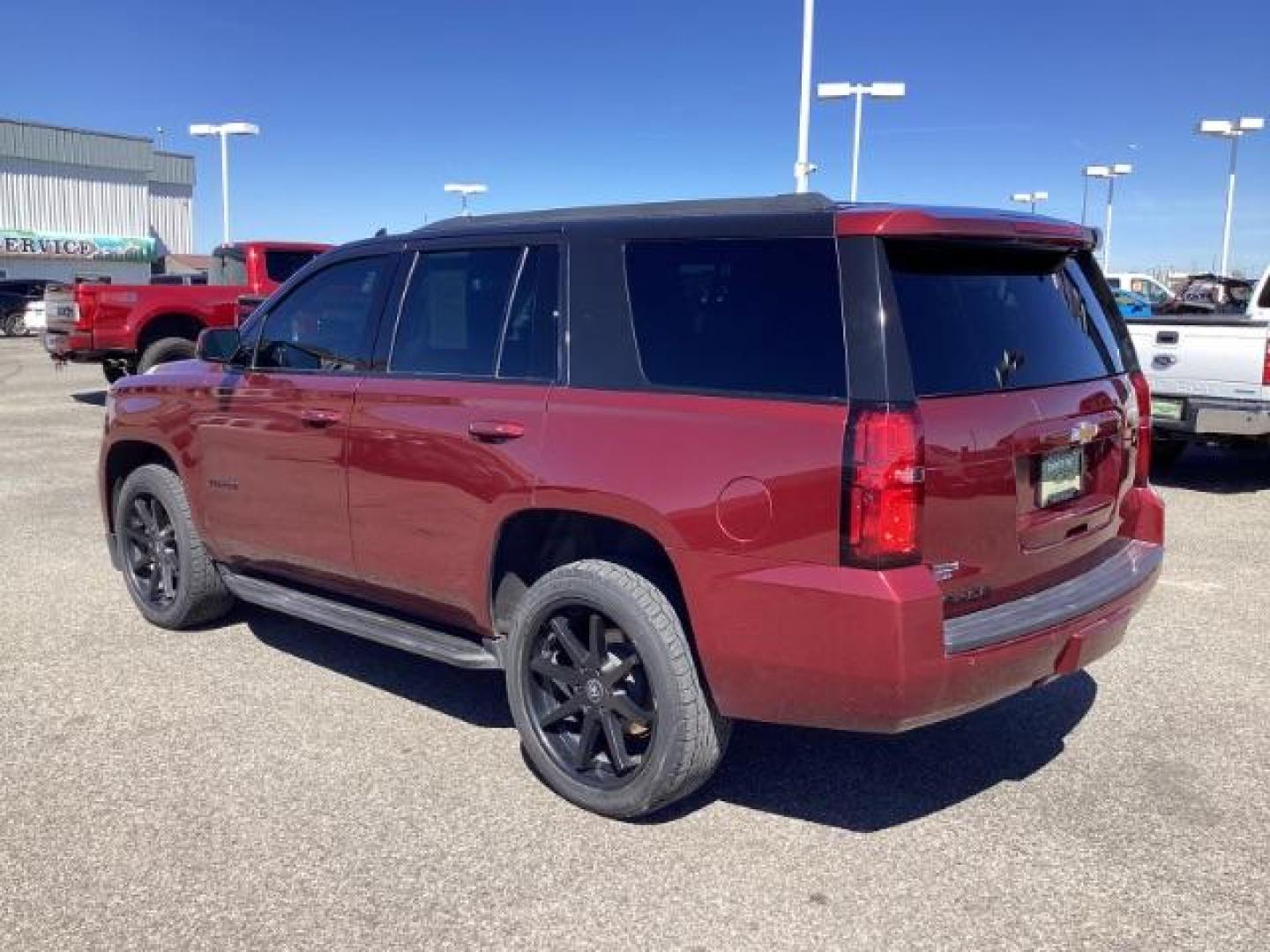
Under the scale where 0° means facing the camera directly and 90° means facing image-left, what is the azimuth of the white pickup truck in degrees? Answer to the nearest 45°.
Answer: approximately 225°

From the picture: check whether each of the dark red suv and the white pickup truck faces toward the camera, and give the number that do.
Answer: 0

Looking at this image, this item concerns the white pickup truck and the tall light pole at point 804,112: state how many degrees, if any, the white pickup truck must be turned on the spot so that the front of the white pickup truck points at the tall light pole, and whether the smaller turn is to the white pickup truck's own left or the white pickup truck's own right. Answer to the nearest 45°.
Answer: approximately 90° to the white pickup truck's own left

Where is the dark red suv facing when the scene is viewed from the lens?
facing away from the viewer and to the left of the viewer

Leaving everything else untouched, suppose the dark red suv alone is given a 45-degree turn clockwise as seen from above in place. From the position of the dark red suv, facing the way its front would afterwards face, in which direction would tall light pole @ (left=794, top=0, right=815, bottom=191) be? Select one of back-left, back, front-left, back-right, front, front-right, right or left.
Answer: front

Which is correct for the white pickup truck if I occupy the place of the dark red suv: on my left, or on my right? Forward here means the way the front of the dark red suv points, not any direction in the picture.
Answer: on my right

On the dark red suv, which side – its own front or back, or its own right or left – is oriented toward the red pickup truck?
front

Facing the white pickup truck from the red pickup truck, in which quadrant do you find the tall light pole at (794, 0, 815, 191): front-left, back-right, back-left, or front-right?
front-left

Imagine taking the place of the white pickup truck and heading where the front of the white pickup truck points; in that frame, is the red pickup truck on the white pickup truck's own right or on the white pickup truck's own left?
on the white pickup truck's own left

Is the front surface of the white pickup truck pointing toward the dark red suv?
no
